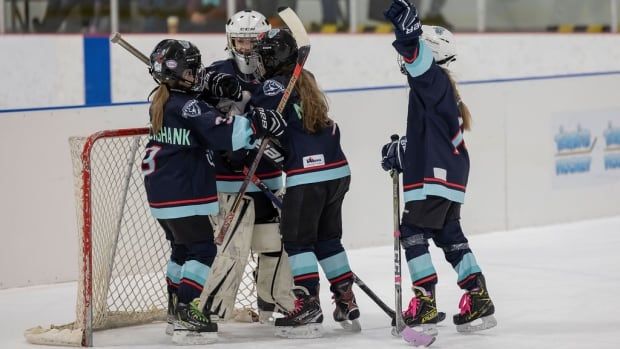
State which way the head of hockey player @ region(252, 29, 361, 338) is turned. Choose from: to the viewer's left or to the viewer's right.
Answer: to the viewer's left

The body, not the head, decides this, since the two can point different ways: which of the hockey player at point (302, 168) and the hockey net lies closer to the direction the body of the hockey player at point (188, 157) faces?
the hockey player

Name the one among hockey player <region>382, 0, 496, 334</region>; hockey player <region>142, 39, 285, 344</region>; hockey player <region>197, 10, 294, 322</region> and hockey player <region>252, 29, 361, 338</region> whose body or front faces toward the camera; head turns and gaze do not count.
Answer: hockey player <region>197, 10, 294, 322</region>

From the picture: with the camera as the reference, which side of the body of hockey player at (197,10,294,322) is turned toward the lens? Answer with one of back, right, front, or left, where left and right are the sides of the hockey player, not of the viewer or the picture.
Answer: front

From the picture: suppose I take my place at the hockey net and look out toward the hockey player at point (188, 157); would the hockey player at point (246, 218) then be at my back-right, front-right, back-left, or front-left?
front-left

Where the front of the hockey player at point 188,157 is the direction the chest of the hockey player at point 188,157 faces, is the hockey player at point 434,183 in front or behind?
in front

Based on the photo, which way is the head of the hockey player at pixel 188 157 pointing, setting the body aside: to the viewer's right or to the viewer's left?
to the viewer's right

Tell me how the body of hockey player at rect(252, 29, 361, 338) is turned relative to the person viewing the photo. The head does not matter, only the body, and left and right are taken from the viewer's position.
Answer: facing away from the viewer and to the left of the viewer

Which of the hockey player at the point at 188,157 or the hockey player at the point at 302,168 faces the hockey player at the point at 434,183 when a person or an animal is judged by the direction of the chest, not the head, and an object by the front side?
the hockey player at the point at 188,157

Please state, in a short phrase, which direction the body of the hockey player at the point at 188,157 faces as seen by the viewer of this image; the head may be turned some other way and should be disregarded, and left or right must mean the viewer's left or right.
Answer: facing to the right of the viewer
